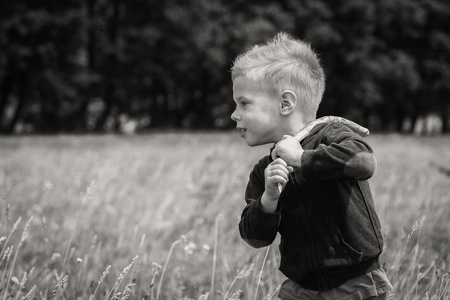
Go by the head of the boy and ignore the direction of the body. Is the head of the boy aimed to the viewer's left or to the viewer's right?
to the viewer's left

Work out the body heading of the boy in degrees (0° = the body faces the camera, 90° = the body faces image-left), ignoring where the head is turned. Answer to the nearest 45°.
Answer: approximately 45°
